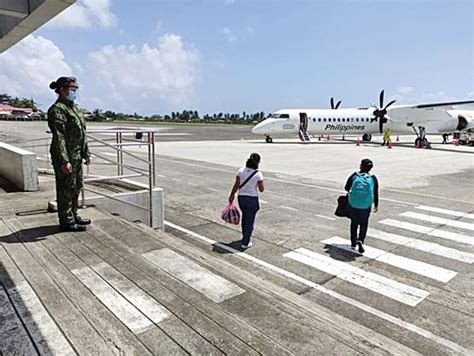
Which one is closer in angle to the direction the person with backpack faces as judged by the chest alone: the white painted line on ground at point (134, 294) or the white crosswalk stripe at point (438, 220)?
the white crosswalk stripe

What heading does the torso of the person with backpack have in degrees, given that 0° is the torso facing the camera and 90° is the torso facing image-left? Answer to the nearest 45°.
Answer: approximately 180°

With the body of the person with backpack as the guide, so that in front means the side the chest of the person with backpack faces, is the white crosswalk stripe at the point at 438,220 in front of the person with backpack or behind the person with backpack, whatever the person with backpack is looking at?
in front

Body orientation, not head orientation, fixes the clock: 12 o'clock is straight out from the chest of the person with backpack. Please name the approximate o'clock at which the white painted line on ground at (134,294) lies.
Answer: The white painted line on ground is roughly at 7 o'clock from the person with backpack.

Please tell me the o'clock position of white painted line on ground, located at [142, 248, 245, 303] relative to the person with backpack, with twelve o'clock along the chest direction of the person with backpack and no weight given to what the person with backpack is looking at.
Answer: The white painted line on ground is roughly at 7 o'clock from the person with backpack.

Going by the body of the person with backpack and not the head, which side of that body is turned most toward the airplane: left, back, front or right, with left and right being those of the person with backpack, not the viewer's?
front

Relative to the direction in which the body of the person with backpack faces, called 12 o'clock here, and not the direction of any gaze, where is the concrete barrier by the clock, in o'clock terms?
The concrete barrier is roughly at 9 o'clock from the person with backpack.

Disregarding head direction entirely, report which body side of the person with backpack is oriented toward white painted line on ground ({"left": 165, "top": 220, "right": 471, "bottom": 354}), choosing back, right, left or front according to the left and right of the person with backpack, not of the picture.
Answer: back

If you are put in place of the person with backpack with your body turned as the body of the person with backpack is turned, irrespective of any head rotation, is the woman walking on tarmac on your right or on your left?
on your left

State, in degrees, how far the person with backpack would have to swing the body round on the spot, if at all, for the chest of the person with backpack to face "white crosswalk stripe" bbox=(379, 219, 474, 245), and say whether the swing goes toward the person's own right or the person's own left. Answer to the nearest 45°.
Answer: approximately 45° to the person's own right

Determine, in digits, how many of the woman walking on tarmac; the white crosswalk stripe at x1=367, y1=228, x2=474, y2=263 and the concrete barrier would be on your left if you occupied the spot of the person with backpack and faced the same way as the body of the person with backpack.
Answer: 2
